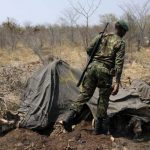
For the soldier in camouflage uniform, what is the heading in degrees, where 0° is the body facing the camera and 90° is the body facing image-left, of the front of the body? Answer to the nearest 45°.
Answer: approximately 180°
